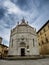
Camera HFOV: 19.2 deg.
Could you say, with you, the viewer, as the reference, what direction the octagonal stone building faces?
facing the viewer
